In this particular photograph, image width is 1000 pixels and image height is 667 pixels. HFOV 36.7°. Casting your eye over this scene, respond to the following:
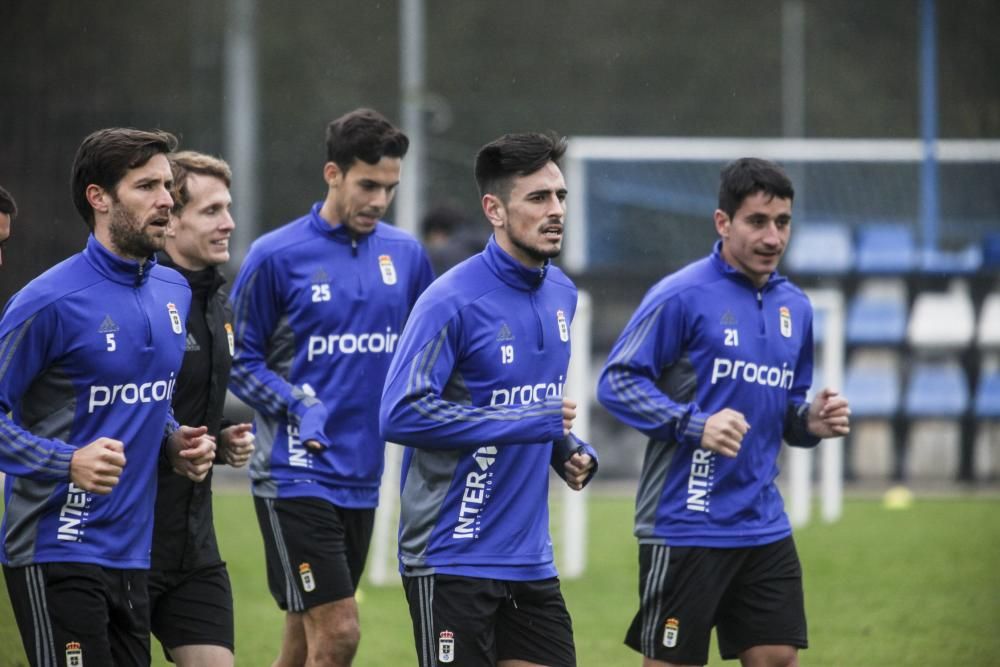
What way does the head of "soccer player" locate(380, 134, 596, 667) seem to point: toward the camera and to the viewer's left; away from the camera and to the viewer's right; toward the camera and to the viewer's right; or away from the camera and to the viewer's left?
toward the camera and to the viewer's right

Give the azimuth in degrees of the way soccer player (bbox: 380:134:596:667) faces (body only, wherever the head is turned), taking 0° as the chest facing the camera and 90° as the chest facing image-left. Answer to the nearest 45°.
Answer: approximately 315°

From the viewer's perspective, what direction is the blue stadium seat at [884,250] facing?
toward the camera

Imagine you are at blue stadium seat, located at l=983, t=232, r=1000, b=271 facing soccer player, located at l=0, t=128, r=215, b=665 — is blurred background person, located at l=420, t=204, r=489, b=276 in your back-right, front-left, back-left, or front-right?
front-right

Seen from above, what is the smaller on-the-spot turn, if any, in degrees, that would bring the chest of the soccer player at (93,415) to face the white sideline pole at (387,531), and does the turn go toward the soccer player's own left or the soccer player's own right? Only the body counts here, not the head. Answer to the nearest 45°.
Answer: approximately 135° to the soccer player's own left

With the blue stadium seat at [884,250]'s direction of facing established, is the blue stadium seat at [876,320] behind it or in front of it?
in front

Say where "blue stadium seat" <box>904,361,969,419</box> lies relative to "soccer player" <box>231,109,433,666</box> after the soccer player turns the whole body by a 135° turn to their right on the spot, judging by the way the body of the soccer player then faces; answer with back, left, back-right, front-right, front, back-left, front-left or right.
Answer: back-right

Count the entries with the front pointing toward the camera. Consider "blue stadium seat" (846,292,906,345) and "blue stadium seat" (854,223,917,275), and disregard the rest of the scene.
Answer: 2

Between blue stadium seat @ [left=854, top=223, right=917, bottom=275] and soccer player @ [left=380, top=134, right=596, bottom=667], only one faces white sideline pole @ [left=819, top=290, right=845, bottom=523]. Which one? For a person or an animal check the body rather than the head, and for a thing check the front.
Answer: the blue stadium seat

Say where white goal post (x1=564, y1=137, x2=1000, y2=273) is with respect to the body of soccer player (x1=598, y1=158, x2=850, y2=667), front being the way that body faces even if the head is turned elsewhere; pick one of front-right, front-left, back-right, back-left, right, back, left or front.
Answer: back-left

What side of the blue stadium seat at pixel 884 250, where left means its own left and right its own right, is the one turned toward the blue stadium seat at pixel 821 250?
right

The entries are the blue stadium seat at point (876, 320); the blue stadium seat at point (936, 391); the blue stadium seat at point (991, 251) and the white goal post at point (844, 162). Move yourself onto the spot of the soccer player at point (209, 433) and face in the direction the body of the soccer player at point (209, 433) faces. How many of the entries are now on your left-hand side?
4

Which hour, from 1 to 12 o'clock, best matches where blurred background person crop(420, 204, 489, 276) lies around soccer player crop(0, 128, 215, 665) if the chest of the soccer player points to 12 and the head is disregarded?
The blurred background person is roughly at 8 o'clock from the soccer player.

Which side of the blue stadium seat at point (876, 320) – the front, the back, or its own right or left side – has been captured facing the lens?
front

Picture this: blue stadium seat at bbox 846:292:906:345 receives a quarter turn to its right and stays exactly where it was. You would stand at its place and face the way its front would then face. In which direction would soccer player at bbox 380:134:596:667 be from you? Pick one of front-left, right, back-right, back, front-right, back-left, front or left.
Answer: left
